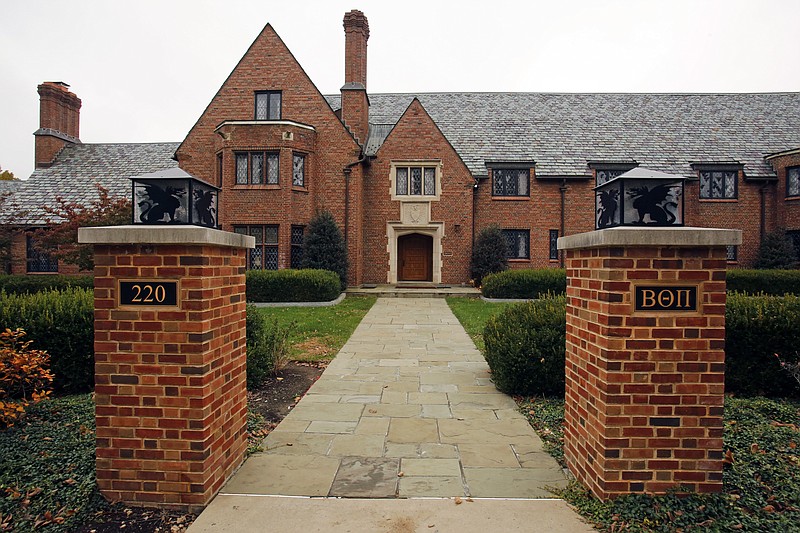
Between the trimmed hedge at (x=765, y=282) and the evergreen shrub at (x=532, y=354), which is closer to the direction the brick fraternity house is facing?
the evergreen shrub

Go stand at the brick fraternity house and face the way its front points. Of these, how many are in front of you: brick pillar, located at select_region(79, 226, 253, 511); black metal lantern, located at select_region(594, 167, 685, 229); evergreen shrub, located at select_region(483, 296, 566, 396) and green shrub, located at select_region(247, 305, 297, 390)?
4

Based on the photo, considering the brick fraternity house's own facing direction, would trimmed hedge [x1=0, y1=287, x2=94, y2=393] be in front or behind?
in front

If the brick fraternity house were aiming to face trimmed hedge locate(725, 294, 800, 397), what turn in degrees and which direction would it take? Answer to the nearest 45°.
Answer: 0° — it already faces it

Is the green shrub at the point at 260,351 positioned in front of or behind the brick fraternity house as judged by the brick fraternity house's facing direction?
in front

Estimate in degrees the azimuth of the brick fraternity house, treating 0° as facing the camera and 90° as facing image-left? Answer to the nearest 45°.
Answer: approximately 0°

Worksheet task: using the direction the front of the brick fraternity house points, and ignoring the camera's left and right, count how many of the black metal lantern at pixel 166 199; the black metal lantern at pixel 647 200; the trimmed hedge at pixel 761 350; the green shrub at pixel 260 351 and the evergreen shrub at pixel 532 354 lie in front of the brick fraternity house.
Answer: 5

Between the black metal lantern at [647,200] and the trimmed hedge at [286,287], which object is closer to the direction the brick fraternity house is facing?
the black metal lantern

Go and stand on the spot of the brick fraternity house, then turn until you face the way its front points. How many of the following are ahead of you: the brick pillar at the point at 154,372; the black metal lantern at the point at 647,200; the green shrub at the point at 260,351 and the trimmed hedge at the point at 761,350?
4

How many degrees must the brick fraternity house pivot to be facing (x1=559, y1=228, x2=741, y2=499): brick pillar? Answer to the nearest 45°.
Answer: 0° — it already faces it

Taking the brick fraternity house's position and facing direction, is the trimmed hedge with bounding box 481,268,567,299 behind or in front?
in front

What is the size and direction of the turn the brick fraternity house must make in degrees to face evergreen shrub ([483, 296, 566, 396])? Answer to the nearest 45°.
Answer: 0° — it already faces it

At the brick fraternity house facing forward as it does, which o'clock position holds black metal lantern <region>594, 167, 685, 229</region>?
The black metal lantern is roughly at 12 o'clock from the brick fraternity house.

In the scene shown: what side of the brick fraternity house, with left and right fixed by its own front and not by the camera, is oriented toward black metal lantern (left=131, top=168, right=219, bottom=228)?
front
